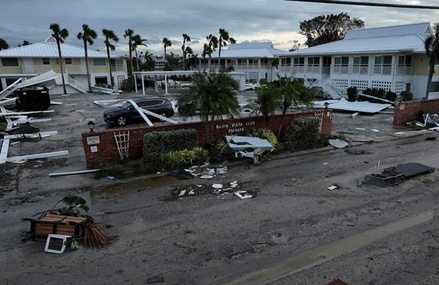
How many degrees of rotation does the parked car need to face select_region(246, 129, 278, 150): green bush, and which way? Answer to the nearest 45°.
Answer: approximately 90° to its left

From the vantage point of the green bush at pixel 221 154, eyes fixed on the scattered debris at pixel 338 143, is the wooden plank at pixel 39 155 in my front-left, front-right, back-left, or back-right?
back-left

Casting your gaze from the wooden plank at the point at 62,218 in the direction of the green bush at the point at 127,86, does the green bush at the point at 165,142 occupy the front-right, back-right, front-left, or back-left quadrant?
front-right

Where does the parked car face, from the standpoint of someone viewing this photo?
facing the viewer and to the left of the viewer

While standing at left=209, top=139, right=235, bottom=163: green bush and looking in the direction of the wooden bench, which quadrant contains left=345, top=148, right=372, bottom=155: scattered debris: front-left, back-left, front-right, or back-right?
back-left

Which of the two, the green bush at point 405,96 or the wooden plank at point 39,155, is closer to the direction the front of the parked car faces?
the wooden plank

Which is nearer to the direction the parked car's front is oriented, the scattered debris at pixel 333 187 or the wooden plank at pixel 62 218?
the wooden plank

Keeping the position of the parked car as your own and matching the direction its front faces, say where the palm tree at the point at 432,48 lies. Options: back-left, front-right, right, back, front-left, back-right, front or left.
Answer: back-left

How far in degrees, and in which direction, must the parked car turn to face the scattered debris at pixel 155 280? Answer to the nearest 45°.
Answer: approximately 45° to its left

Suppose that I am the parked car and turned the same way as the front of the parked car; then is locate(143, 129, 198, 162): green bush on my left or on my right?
on my left
